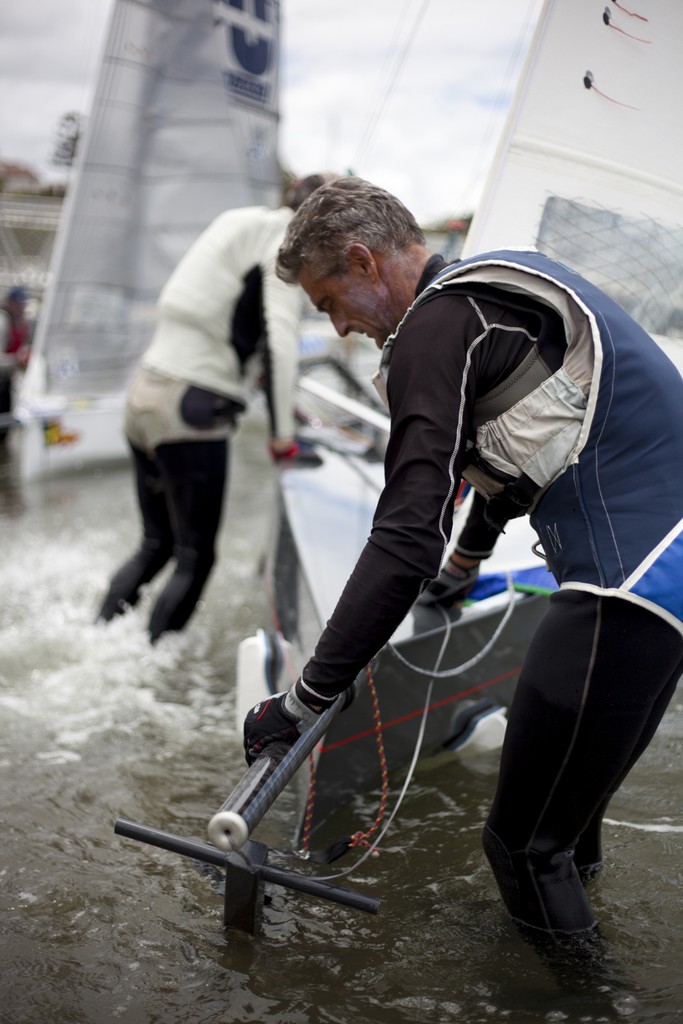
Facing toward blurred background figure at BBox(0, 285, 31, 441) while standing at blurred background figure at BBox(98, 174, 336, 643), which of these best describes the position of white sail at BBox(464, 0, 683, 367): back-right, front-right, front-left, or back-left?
back-right

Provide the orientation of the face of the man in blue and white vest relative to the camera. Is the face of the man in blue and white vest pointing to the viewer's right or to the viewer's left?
to the viewer's left

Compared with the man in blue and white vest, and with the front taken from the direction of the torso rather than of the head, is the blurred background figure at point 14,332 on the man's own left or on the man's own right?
on the man's own right

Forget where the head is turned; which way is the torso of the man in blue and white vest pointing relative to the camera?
to the viewer's left

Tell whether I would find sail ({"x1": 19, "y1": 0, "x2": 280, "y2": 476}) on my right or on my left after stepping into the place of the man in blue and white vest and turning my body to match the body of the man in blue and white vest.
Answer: on my right

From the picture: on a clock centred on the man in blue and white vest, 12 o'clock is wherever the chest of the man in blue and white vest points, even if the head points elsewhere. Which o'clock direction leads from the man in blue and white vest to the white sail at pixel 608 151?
The white sail is roughly at 3 o'clock from the man in blue and white vest.
